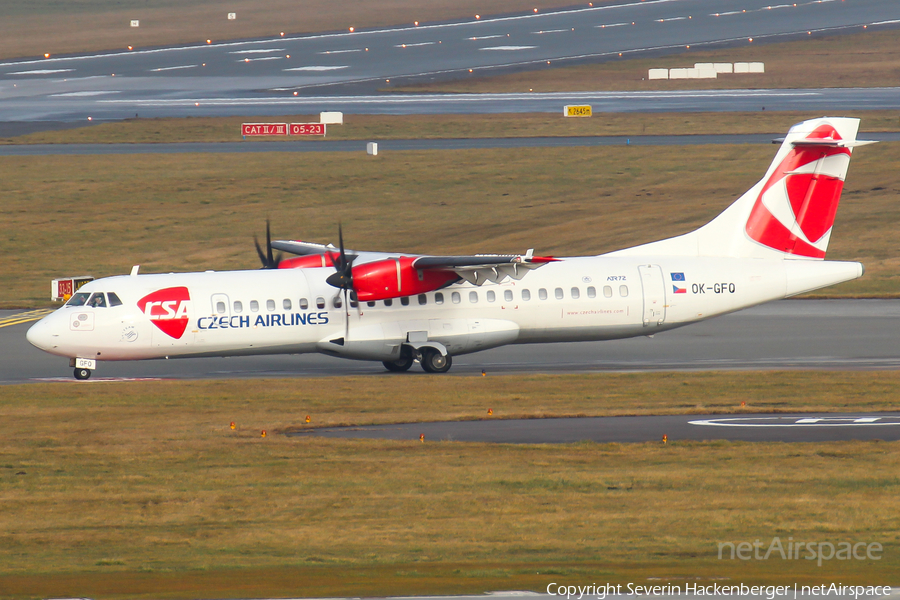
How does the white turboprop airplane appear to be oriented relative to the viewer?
to the viewer's left
